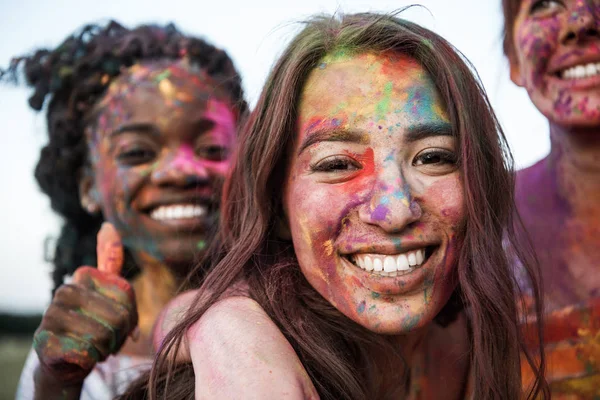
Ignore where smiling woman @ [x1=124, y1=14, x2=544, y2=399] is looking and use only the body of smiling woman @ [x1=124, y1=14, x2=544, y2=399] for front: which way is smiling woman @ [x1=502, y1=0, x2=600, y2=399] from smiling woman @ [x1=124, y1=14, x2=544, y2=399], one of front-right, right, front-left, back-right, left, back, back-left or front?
left

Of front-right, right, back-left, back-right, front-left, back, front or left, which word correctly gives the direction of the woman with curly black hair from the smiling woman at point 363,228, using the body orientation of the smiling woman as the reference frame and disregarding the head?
back

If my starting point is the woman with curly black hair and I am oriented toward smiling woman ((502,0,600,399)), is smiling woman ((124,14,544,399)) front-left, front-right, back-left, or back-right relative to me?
front-right

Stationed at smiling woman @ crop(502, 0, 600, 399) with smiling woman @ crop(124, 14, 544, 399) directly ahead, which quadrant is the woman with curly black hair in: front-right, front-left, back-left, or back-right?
front-right

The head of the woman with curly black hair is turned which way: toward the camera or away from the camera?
toward the camera

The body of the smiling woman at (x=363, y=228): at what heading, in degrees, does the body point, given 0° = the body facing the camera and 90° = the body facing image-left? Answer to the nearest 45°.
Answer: approximately 315°

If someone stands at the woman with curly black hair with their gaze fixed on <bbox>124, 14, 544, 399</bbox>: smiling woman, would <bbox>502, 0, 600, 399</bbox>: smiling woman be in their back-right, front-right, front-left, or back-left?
front-left
